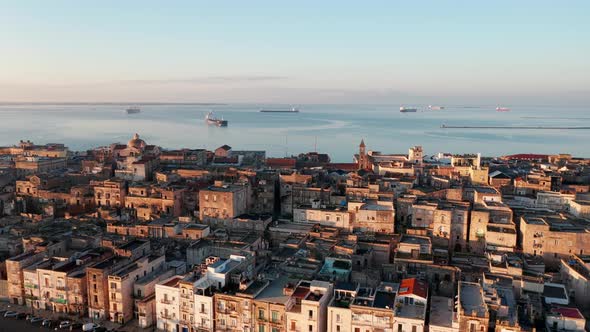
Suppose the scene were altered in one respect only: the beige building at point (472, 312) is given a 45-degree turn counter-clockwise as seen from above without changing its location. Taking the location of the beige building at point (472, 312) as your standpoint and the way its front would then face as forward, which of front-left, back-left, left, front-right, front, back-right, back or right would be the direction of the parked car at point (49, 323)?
back-right

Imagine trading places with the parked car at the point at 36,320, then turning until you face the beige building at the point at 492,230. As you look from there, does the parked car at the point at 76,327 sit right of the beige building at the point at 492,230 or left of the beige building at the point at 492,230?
right

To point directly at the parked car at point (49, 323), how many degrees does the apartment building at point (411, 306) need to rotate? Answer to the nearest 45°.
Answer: approximately 90° to its right

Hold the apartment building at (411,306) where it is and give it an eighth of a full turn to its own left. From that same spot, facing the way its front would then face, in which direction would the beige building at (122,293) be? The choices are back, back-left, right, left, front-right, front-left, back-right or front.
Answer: back-right

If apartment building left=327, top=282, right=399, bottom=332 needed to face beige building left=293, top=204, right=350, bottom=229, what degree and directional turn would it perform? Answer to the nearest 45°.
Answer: approximately 180°

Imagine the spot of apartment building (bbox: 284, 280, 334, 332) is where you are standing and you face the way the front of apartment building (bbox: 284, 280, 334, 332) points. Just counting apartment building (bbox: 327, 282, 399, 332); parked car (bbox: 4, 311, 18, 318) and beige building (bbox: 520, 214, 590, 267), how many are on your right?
1

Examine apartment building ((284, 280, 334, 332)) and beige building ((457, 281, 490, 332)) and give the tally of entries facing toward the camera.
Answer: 2

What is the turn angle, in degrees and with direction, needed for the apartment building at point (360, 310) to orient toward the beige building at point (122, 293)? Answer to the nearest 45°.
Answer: approximately 90° to its right

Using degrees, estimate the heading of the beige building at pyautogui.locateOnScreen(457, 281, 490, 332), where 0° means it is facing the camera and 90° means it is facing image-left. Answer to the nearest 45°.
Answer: approximately 0°

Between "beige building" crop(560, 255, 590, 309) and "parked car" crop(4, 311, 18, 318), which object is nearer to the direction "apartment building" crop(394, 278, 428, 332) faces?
the parked car

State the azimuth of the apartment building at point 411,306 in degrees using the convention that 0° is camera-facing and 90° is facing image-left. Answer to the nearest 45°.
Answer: approximately 0°
